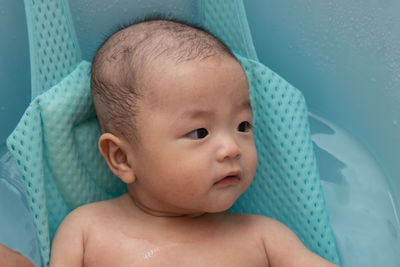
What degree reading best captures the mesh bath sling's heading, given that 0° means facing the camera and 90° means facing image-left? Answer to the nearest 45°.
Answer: approximately 0°

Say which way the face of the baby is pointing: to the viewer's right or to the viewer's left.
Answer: to the viewer's right
